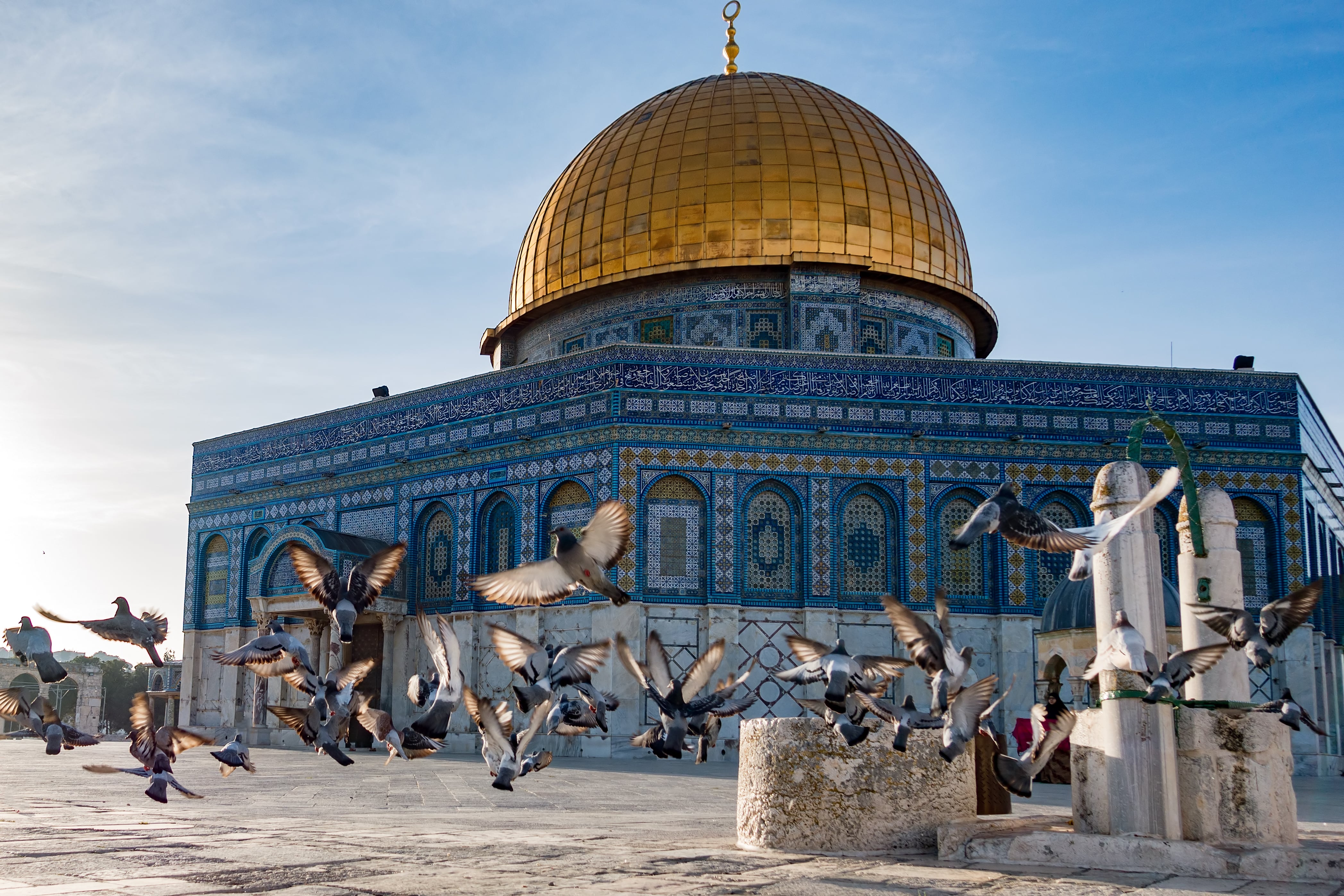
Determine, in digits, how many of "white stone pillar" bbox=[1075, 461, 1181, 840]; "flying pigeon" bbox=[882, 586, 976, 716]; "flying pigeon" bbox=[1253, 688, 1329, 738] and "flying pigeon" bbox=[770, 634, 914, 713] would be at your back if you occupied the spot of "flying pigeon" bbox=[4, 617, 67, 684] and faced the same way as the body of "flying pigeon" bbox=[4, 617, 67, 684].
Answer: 4

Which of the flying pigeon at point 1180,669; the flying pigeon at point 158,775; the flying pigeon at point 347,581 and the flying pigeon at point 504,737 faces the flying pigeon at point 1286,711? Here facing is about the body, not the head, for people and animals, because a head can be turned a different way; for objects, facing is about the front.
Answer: the flying pigeon at point 1180,669

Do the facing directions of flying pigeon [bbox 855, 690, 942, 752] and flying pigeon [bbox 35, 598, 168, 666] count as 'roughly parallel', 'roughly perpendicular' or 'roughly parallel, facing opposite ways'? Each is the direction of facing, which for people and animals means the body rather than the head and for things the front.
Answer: roughly perpendicular

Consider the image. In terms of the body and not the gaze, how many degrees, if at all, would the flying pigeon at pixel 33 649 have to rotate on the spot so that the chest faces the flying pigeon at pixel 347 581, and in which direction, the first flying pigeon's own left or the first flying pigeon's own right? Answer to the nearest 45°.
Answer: approximately 180°

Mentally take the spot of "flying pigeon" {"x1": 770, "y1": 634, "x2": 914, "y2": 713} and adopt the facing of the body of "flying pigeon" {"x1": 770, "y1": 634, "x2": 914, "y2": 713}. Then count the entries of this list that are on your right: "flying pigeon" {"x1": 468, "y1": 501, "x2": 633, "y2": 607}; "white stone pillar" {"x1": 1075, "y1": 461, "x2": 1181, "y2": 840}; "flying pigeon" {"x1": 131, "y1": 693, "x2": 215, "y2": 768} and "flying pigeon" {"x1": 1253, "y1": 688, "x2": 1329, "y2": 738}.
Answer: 2

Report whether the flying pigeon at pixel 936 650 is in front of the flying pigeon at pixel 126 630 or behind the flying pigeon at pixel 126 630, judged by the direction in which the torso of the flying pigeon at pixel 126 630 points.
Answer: behind
